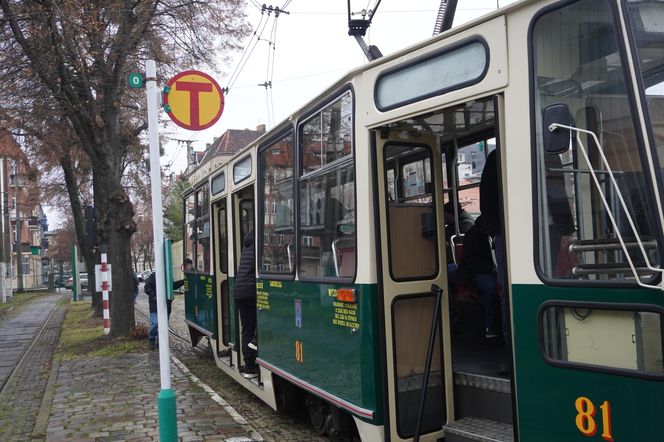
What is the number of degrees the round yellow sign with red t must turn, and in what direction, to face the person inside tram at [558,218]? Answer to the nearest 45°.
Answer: approximately 45° to its left

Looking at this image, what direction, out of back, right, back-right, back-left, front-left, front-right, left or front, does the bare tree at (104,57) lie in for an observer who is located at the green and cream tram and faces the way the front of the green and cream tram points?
back

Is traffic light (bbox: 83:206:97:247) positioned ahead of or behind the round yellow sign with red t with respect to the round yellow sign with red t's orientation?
behind

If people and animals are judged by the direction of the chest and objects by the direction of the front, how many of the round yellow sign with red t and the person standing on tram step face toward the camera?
1

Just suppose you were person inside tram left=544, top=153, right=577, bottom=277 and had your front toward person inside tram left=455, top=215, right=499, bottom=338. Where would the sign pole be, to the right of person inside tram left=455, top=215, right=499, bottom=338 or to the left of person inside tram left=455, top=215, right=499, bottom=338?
left

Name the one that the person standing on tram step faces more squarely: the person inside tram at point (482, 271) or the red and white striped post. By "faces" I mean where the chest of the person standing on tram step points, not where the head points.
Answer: the person inside tram

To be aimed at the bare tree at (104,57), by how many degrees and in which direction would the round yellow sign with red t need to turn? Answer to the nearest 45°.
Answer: approximately 180°

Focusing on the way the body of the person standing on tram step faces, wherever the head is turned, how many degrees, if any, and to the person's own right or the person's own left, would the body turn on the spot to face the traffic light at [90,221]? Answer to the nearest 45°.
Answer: approximately 135° to the person's own left

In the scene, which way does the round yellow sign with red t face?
toward the camera

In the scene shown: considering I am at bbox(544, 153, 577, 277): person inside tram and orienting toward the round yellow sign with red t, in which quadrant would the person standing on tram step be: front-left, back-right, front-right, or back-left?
front-right
